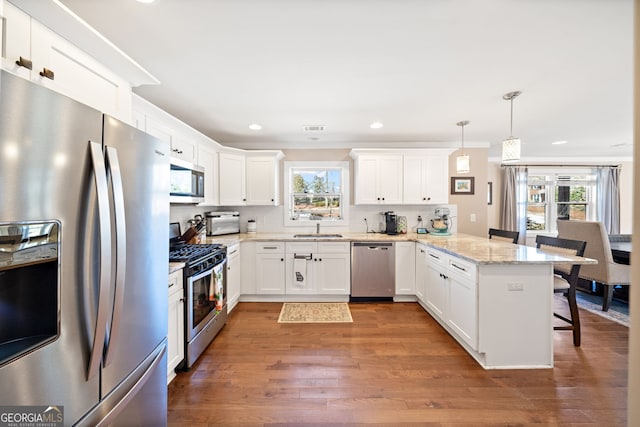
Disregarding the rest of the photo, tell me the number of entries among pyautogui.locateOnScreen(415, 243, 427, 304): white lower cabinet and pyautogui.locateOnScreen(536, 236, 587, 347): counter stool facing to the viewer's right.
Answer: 0

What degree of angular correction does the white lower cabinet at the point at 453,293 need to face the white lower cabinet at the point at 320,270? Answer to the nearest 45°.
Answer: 0° — it already faces it

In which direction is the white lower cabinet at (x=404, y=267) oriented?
toward the camera

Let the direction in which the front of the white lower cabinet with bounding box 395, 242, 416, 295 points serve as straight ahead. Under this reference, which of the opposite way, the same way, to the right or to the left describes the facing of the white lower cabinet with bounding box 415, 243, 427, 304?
to the right

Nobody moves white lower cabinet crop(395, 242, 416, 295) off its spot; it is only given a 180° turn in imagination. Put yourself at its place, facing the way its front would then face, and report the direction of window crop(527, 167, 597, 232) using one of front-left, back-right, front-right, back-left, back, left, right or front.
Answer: front-right

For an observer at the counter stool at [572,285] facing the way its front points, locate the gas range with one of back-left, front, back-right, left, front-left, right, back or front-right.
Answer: front

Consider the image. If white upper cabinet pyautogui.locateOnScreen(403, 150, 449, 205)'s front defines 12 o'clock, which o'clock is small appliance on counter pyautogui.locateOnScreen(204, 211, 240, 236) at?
The small appliance on counter is roughly at 2 o'clock from the white upper cabinet.

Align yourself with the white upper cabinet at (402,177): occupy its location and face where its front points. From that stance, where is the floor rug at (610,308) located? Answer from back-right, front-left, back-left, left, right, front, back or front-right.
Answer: left

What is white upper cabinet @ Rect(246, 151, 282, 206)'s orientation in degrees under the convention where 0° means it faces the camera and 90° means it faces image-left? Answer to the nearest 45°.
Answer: approximately 0°

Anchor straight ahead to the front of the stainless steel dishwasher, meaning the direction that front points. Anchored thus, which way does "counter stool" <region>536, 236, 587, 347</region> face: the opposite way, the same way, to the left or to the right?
to the right

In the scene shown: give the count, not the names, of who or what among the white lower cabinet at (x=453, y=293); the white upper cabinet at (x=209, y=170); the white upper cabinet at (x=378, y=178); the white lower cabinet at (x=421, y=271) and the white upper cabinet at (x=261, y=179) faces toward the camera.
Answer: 2

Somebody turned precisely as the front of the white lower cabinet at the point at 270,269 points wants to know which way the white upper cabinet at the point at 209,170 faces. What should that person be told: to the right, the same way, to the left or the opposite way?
to the left

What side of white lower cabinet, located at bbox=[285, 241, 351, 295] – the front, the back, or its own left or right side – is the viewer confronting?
front

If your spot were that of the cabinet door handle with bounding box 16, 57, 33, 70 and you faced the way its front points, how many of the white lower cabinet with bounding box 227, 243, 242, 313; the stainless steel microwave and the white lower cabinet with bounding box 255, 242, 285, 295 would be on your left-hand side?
3
